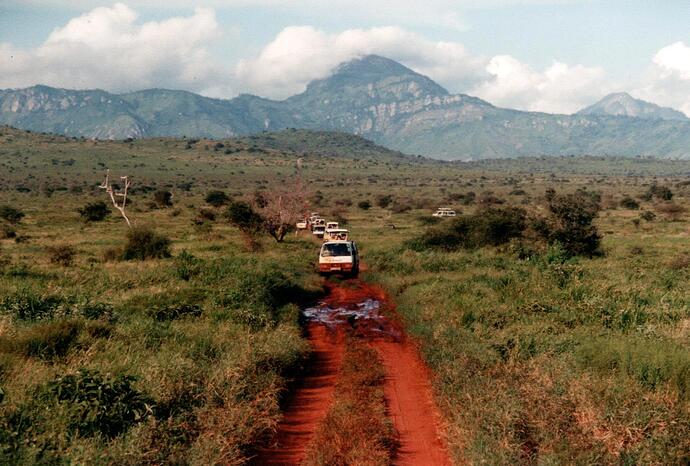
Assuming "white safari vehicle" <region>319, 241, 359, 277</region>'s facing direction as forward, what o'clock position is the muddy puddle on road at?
The muddy puddle on road is roughly at 12 o'clock from the white safari vehicle.

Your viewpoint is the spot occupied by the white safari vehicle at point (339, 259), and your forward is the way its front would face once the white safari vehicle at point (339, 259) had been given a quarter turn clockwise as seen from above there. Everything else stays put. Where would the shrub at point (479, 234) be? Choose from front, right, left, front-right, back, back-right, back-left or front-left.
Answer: back-right

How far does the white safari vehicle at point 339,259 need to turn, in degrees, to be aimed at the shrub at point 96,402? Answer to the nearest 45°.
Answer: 0° — it already faces it

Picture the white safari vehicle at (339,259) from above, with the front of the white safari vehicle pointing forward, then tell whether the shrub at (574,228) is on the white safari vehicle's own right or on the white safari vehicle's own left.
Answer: on the white safari vehicle's own left

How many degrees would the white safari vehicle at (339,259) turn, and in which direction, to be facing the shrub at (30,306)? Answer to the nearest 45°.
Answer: approximately 45° to its right

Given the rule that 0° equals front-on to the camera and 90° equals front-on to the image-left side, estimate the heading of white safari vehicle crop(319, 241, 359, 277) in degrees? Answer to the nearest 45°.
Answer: approximately 0°

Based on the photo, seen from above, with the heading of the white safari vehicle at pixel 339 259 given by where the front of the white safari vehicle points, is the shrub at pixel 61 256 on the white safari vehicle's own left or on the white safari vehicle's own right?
on the white safari vehicle's own right

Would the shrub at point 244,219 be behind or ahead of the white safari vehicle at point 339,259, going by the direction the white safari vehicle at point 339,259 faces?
behind
